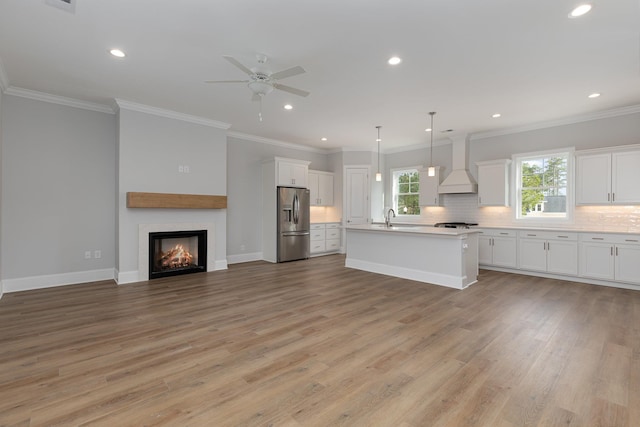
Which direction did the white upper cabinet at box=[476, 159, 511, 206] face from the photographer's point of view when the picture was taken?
facing the viewer

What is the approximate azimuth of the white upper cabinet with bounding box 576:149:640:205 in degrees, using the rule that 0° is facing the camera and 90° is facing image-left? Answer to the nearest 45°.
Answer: approximately 0°

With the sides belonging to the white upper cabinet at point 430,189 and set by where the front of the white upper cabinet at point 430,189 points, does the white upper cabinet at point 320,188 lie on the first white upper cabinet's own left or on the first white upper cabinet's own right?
on the first white upper cabinet's own right

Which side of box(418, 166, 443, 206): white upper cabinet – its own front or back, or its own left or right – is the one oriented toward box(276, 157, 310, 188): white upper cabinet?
right

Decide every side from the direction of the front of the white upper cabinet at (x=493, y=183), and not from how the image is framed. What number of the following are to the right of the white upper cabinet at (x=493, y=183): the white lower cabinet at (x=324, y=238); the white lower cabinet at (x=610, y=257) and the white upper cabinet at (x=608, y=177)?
1

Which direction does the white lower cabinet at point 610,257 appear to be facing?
toward the camera

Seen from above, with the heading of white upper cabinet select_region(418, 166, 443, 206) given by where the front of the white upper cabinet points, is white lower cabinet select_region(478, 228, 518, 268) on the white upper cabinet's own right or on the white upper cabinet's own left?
on the white upper cabinet's own left

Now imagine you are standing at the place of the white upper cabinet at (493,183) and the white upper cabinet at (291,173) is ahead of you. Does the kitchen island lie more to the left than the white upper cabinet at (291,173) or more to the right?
left

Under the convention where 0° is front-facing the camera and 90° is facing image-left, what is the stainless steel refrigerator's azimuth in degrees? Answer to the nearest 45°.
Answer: approximately 315°

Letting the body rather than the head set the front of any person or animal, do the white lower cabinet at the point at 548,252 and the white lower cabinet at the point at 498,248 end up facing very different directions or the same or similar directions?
same or similar directions

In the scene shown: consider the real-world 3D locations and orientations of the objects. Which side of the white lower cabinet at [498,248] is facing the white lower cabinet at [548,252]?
left

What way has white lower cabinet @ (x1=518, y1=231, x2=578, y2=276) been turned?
toward the camera

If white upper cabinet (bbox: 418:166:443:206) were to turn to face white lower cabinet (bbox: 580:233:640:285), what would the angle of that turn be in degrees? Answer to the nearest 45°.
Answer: approximately 45° to its left

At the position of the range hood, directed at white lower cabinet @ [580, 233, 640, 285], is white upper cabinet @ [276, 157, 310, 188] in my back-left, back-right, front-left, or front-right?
back-right

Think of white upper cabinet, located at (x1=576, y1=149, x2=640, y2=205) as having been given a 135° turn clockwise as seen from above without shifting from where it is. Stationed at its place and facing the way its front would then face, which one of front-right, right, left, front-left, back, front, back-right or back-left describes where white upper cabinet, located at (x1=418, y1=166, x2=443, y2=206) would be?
front-left

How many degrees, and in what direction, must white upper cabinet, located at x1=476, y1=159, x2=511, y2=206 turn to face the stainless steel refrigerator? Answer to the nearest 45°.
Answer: approximately 90° to its right

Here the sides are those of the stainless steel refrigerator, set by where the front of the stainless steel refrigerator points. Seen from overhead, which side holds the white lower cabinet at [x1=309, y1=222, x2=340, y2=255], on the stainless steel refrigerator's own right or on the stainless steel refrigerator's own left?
on the stainless steel refrigerator's own left

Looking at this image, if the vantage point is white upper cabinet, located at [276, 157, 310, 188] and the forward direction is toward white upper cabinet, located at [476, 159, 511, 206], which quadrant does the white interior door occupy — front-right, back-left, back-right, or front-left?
front-left

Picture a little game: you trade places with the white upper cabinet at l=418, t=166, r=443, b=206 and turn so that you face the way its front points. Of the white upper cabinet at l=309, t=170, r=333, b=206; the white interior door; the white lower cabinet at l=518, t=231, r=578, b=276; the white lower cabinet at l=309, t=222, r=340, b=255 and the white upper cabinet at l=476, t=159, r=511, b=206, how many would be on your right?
3
